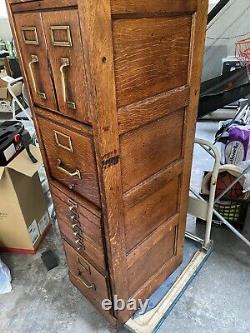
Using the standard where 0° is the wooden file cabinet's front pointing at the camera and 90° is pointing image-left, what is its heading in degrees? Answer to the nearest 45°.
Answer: approximately 45°

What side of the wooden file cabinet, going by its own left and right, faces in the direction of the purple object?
back

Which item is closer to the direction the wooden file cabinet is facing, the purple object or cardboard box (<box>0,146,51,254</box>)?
the cardboard box
